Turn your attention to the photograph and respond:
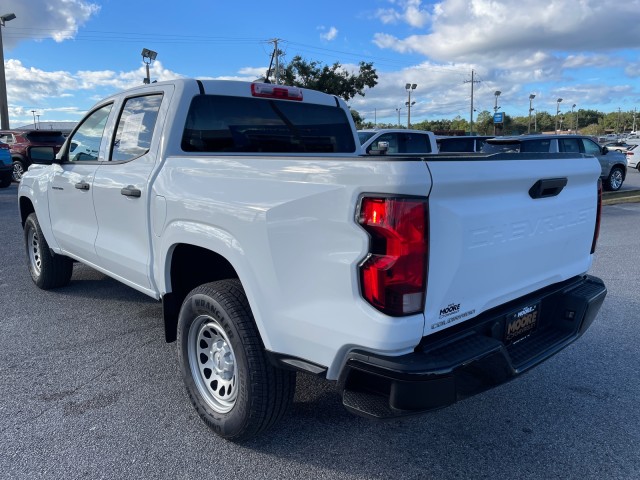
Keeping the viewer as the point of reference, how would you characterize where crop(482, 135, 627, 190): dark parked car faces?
facing away from the viewer and to the right of the viewer

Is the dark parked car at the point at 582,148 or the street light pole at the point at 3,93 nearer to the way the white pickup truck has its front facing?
the street light pole

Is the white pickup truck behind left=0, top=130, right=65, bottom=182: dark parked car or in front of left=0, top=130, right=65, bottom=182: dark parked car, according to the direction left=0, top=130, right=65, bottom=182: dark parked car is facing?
behind

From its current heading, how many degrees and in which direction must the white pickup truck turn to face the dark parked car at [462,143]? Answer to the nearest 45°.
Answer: approximately 45° to its right

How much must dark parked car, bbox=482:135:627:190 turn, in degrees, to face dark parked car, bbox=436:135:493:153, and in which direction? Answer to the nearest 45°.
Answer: approximately 135° to its left

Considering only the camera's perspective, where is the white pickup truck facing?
facing away from the viewer and to the left of the viewer

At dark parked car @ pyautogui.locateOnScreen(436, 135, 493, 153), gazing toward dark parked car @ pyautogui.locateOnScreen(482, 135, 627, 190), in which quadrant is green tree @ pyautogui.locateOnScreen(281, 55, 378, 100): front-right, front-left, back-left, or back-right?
back-left

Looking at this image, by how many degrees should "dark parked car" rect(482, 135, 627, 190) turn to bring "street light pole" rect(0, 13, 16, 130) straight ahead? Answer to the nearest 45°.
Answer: approximately 135° to its left

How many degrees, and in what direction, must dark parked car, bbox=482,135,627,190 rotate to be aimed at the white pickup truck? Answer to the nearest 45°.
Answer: approximately 135° to its right

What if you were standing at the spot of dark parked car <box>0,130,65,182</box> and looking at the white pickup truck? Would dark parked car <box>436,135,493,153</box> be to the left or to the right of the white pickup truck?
left

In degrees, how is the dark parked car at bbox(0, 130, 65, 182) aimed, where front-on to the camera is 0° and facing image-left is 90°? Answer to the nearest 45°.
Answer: approximately 135°
